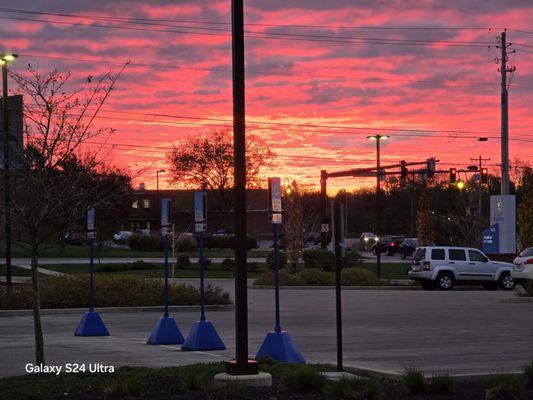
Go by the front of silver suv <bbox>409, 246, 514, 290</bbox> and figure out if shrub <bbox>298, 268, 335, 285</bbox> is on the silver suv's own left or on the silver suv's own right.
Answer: on the silver suv's own left
